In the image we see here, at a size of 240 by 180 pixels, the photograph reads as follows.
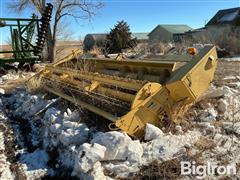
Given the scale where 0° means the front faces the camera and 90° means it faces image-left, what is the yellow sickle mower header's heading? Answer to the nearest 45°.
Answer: approximately 45°

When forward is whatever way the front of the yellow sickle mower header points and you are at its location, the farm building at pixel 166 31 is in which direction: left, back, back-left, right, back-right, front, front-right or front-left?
back-right

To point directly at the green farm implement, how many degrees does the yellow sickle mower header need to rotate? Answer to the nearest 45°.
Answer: approximately 90° to its right
